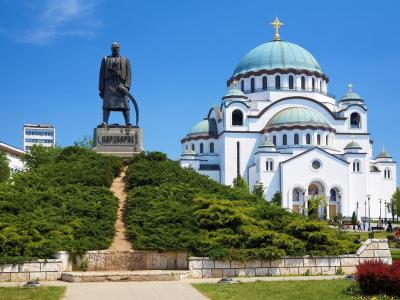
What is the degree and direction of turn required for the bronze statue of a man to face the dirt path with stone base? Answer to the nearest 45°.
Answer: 0° — it already faces it

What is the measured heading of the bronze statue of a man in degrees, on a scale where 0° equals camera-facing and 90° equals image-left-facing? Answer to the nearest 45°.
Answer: approximately 0°

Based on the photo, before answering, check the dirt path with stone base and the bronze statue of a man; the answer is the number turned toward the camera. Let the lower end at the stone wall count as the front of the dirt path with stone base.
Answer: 2

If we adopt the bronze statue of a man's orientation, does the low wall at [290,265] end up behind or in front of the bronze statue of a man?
in front

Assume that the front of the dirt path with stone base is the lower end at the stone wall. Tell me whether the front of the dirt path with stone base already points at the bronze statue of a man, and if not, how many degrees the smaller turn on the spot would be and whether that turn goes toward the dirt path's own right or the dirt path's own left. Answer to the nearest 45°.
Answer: approximately 180°

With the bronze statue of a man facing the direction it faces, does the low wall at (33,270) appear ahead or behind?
ahead

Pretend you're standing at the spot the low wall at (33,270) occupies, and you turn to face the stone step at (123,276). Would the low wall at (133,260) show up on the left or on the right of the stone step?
left
